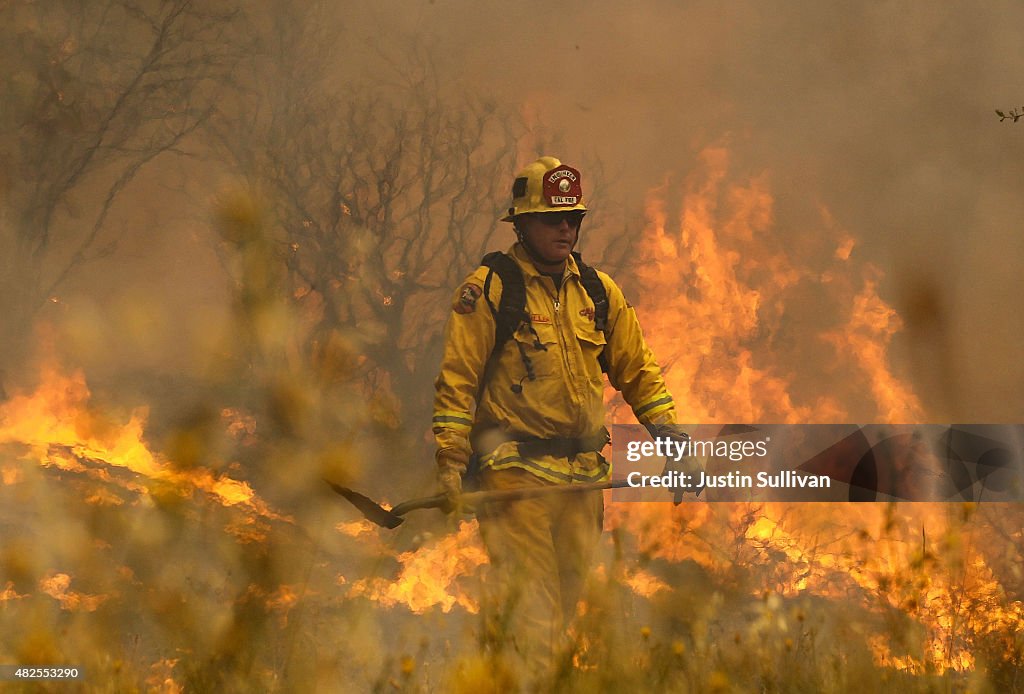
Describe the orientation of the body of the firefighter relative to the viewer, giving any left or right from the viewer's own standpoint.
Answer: facing the viewer and to the right of the viewer

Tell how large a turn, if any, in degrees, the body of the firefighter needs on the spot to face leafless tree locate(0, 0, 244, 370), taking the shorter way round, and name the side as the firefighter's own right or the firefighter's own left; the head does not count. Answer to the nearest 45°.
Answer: approximately 180°

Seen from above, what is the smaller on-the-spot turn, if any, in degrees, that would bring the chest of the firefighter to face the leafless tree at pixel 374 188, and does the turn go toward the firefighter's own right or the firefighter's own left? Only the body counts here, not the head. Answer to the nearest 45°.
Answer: approximately 135° to the firefighter's own left

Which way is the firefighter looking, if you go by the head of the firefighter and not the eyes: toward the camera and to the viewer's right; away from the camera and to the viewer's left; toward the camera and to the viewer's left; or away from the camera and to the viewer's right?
toward the camera and to the viewer's right
